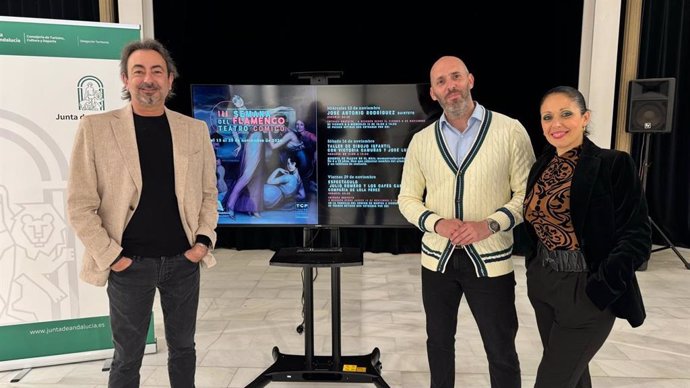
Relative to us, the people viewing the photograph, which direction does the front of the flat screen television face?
facing the viewer

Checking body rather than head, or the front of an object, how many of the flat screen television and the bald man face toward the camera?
2

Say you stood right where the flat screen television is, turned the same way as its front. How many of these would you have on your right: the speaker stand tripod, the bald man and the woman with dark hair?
0

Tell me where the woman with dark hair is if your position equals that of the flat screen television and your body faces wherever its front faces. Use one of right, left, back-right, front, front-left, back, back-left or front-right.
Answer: front-left

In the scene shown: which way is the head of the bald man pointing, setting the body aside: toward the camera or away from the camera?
toward the camera

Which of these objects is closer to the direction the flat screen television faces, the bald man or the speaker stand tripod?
the bald man

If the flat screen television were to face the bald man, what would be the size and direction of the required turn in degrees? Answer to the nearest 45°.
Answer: approximately 45° to its left

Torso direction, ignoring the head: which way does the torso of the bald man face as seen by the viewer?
toward the camera

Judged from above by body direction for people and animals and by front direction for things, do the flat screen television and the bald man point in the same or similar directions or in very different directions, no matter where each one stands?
same or similar directions

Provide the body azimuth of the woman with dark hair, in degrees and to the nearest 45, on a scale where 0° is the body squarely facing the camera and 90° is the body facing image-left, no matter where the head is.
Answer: approximately 45°

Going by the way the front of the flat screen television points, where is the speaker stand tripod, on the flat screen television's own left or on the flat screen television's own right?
on the flat screen television's own left
